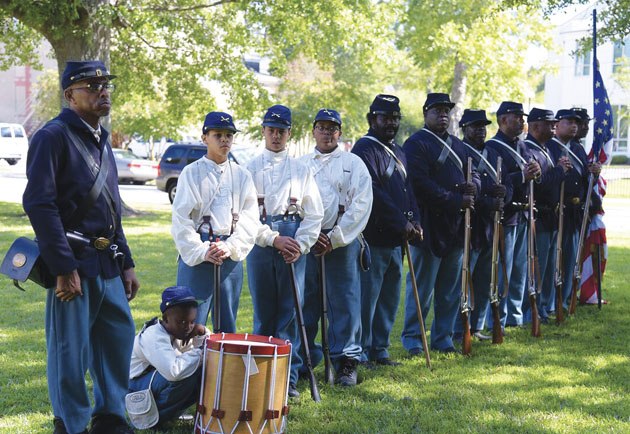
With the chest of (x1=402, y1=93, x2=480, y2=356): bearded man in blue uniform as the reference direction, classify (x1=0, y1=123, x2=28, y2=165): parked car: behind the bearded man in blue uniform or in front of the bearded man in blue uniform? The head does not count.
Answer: behind

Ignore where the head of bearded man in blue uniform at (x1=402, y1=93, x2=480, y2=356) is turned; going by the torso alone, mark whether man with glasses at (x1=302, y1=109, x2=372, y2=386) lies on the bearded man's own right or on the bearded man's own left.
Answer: on the bearded man's own right

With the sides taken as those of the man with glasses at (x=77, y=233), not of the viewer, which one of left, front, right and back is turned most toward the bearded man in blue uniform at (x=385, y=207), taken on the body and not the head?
left

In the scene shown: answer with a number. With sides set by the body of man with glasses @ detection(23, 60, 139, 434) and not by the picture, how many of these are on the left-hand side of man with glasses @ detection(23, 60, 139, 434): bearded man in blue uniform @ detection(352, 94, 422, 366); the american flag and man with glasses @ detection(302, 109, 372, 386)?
3

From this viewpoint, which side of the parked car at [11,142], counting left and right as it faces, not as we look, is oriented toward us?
left

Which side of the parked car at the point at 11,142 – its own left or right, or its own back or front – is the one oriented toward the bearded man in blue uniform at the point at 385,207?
left

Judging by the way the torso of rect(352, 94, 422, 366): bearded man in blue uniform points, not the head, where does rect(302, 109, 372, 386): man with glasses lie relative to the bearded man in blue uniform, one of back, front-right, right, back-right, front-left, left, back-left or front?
right

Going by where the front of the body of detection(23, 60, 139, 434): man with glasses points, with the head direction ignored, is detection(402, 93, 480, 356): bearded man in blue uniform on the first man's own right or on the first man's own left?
on the first man's own left

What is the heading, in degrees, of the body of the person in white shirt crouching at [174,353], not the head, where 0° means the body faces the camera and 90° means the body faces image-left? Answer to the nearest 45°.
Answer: approximately 315°

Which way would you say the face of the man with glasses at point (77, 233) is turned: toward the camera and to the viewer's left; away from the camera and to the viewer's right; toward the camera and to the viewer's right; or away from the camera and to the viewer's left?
toward the camera and to the viewer's right

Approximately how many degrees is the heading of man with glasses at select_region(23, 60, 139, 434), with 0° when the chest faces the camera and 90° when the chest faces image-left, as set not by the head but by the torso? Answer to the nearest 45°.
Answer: approximately 315°
